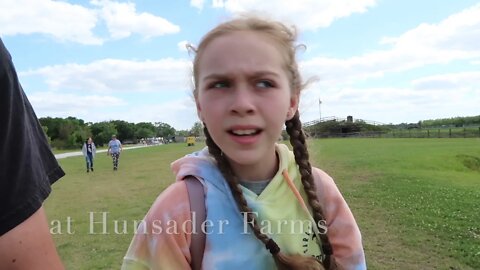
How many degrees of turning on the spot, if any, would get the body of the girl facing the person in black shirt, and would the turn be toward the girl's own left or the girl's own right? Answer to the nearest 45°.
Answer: approximately 45° to the girl's own right

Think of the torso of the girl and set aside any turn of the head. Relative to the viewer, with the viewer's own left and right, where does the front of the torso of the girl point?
facing the viewer
